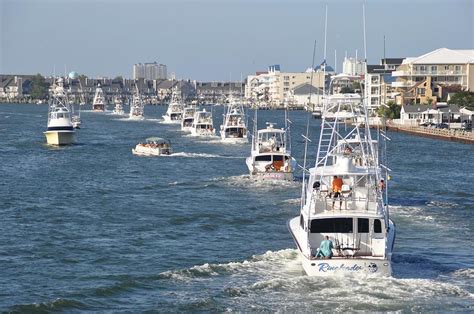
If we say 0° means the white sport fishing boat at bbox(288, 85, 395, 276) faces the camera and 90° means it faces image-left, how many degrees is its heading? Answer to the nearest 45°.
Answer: approximately 180°
